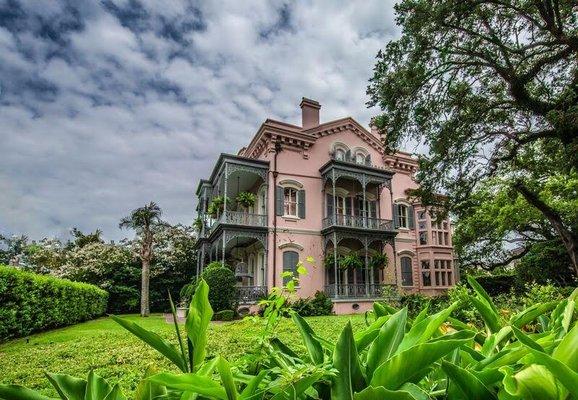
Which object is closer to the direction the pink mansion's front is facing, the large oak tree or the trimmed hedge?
the trimmed hedge

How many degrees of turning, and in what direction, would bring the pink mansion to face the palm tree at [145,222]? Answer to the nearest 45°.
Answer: approximately 45° to its right

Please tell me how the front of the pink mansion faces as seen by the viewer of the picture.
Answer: facing the viewer and to the left of the viewer

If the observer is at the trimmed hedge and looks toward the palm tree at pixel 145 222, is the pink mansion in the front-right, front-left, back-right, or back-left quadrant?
front-right

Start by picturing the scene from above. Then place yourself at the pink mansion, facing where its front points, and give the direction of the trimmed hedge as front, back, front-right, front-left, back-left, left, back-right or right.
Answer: front

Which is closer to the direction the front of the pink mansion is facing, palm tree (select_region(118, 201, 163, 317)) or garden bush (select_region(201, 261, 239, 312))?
the garden bush

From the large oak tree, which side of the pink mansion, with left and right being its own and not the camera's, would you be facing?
left

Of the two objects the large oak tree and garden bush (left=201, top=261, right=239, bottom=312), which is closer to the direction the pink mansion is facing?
the garden bush

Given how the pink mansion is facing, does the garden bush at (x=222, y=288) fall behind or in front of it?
in front

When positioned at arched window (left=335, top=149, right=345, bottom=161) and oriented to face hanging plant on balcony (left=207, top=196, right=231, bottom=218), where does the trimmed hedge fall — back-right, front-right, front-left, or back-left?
front-left
